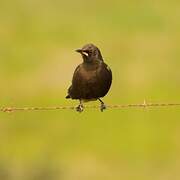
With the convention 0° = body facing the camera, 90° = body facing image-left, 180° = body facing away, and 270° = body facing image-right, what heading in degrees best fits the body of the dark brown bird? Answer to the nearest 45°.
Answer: approximately 0°
